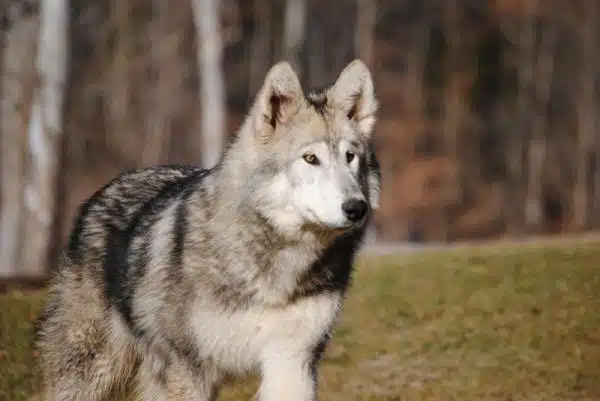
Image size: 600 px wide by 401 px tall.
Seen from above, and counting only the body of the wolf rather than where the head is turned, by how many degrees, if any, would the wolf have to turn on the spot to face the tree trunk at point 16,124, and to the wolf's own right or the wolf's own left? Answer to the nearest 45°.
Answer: approximately 135° to the wolf's own left

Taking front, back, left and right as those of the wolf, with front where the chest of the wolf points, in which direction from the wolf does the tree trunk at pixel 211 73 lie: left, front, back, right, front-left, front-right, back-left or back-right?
back-left

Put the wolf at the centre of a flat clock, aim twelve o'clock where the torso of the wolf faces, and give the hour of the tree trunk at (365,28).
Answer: The tree trunk is roughly at 8 o'clock from the wolf.

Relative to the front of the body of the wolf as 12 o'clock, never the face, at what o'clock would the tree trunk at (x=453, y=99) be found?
The tree trunk is roughly at 8 o'clock from the wolf.

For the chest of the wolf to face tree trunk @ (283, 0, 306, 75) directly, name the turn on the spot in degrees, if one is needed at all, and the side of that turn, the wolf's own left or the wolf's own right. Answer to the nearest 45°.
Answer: approximately 135° to the wolf's own left

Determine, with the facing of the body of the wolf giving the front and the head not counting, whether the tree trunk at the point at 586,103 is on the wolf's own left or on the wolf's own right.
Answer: on the wolf's own left

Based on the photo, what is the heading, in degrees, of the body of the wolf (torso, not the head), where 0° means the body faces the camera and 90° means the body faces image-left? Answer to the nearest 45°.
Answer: approximately 315°

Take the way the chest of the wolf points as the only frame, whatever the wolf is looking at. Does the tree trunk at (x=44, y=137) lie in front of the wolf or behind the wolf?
behind

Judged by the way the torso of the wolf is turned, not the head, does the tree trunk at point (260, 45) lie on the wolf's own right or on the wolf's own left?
on the wolf's own left
